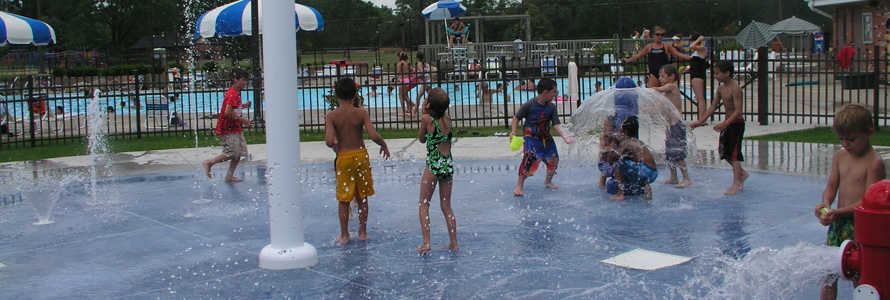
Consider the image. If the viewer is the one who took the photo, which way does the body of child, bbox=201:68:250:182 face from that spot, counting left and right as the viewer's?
facing to the right of the viewer

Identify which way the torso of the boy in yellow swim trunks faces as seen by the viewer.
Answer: away from the camera

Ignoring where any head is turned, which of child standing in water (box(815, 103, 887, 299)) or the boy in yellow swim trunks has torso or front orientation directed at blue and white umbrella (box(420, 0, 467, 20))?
the boy in yellow swim trunks

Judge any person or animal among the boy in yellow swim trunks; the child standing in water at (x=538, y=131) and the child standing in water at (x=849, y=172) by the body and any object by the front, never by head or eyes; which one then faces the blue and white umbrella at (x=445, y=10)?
the boy in yellow swim trunks

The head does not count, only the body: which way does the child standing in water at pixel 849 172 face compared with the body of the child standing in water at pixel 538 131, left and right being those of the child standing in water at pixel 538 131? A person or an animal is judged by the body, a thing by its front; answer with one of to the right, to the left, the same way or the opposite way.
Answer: to the right

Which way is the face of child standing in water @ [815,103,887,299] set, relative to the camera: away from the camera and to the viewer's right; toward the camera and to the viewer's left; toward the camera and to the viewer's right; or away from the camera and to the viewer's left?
toward the camera and to the viewer's left
